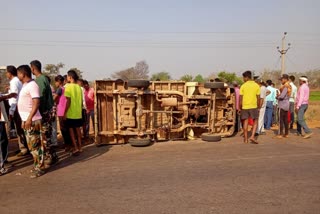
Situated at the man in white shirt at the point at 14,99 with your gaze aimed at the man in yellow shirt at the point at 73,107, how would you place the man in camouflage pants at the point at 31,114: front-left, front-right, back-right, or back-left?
front-right

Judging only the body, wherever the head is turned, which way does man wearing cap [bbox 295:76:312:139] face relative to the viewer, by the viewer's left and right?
facing to the left of the viewer

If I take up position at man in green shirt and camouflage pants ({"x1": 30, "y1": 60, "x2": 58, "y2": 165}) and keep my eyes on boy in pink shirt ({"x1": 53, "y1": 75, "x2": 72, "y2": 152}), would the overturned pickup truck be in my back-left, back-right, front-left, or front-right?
front-right

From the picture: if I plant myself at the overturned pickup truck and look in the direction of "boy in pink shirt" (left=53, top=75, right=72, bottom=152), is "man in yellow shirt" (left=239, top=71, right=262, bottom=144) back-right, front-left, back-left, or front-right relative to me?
back-left

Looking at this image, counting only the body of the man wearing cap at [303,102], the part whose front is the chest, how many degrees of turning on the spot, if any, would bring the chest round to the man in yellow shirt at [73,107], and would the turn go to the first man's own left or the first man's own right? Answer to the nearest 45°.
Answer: approximately 45° to the first man's own left

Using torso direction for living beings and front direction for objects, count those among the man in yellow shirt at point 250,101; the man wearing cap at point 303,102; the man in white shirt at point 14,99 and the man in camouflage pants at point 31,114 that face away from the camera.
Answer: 1
